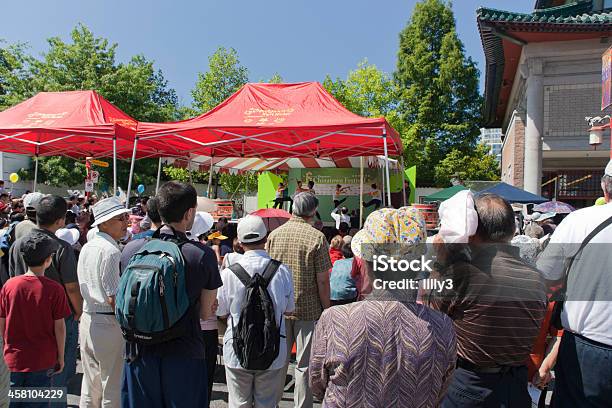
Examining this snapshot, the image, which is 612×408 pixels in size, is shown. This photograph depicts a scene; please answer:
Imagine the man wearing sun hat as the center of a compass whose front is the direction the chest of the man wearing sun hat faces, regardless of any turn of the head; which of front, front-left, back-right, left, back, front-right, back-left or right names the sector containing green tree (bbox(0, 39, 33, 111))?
front-left

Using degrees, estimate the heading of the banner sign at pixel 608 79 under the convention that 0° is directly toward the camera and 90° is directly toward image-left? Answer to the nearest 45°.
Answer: approximately 45°

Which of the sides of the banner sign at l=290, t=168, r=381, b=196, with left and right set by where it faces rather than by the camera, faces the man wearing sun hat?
front

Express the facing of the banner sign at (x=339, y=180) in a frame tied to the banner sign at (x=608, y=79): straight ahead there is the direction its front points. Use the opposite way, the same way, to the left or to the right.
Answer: to the left

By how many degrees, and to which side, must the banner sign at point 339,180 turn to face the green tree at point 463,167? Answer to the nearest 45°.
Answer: approximately 135° to its left

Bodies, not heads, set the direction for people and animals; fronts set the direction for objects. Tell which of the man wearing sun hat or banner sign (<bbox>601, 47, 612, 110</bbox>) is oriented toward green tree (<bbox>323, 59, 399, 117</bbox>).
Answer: the man wearing sun hat

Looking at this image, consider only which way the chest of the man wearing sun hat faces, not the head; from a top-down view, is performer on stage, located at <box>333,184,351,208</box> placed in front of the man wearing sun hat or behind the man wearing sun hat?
in front

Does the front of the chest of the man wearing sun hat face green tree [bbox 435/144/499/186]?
yes

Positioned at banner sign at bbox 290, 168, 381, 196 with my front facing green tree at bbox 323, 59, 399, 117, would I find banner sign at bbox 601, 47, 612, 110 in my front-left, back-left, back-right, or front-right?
back-right

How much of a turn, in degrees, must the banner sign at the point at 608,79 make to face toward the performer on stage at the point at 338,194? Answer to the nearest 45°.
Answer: approximately 90° to its right

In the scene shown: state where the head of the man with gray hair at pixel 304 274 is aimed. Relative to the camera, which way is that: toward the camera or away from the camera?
away from the camera

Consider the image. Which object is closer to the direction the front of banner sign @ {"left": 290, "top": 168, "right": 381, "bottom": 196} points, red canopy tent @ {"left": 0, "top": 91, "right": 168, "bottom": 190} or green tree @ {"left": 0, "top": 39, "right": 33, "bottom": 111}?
the red canopy tent
